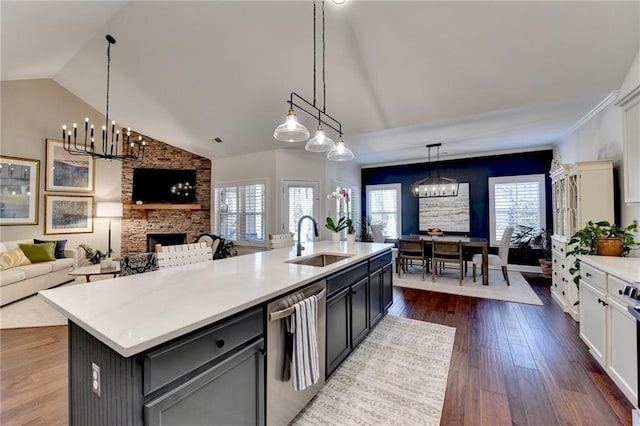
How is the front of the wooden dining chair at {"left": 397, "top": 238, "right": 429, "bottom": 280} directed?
away from the camera

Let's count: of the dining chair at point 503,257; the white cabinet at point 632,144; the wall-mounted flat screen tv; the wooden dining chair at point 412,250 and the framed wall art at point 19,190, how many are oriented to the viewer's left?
2

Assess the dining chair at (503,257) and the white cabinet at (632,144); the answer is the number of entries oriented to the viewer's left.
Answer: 2

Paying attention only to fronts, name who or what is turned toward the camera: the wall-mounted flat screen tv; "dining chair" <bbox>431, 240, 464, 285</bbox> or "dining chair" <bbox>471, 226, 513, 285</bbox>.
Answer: the wall-mounted flat screen tv

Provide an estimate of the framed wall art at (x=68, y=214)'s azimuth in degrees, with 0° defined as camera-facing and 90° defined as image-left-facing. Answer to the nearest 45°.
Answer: approximately 315°

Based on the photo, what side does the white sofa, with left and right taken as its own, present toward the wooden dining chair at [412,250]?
front

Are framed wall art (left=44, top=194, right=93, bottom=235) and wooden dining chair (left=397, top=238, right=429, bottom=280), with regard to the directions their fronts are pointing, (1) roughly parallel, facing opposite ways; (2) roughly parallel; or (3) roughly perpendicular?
roughly perpendicular

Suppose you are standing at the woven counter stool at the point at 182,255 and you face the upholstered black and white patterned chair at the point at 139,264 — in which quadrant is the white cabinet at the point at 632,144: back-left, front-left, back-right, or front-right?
back-left

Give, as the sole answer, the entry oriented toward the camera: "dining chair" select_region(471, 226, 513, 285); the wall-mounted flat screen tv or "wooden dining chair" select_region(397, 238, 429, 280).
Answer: the wall-mounted flat screen tv

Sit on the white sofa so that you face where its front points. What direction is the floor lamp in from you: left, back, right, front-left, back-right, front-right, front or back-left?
left

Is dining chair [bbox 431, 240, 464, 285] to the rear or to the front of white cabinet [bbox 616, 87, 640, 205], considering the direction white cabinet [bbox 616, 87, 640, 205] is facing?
to the front

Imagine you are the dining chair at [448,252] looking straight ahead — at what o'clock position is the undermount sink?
The undermount sink is roughly at 7 o'clock from the dining chair.

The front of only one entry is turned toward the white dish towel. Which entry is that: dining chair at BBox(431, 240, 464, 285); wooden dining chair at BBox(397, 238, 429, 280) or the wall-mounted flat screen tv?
the wall-mounted flat screen tv
